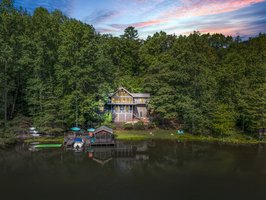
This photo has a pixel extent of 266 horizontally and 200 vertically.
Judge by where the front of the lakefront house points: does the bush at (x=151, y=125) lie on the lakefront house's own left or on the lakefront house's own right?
on the lakefront house's own left

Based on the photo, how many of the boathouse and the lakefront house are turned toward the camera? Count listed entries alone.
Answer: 2

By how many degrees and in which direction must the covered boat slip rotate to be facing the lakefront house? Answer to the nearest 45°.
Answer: approximately 180°

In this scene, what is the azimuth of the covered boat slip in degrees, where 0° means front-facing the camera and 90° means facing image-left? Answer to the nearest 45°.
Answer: approximately 0°
